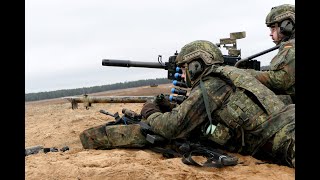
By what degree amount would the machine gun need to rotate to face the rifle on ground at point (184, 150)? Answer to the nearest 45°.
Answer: approximately 90° to its left

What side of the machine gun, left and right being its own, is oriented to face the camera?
left
